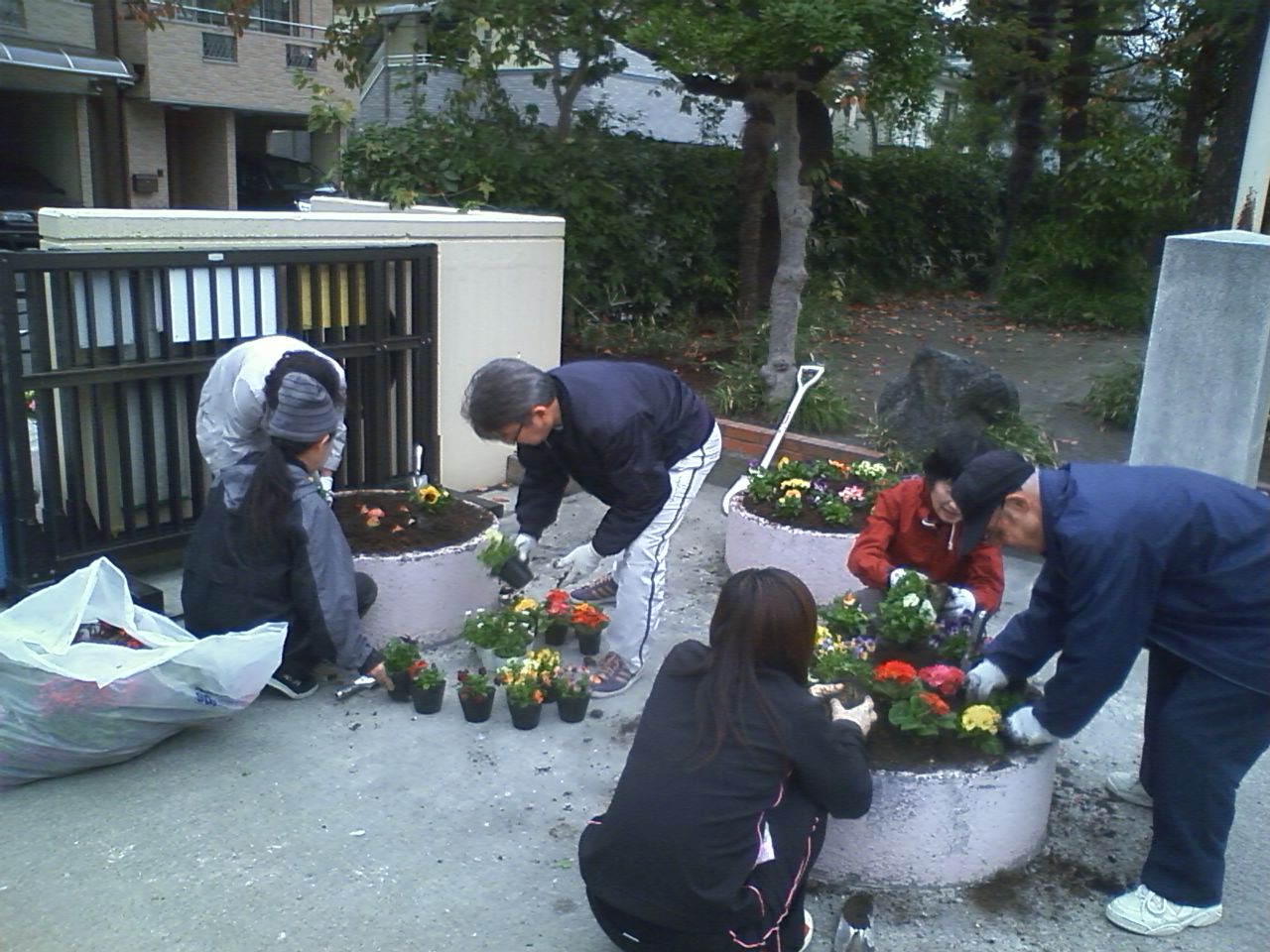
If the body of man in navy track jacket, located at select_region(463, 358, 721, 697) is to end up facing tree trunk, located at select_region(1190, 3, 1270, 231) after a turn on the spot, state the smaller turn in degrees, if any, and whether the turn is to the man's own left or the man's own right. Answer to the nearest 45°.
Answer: approximately 180°

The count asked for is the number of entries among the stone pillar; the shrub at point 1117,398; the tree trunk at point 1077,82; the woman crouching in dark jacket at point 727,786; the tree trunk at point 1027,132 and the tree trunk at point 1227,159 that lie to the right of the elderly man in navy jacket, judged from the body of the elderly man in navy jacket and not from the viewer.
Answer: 5

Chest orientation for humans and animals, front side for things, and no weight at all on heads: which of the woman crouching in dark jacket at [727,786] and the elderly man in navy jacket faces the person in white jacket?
the elderly man in navy jacket

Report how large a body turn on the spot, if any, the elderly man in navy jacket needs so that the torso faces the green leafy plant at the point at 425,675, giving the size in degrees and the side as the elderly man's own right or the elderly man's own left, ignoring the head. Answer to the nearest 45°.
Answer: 0° — they already face it

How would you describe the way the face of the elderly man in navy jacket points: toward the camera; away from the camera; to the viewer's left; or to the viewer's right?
to the viewer's left

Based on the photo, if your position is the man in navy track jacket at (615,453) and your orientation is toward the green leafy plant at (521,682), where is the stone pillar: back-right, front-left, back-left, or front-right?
back-left

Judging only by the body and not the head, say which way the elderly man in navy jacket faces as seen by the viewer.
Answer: to the viewer's left

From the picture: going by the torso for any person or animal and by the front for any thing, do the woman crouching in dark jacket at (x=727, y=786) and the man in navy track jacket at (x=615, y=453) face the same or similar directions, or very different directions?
very different directions

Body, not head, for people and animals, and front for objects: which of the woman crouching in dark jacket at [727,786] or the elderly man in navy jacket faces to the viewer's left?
the elderly man in navy jacket

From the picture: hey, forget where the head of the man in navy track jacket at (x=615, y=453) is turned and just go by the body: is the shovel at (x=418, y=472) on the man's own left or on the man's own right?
on the man's own right

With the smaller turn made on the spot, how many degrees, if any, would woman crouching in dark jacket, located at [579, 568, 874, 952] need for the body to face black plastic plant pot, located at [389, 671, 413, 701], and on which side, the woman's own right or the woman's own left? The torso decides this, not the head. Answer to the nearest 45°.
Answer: approximately 90° to the woman's own left

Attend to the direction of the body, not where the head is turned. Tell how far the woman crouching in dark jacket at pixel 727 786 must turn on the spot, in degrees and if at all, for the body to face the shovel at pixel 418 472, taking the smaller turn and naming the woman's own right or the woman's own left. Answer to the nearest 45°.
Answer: approximately 90° to the woman's own left

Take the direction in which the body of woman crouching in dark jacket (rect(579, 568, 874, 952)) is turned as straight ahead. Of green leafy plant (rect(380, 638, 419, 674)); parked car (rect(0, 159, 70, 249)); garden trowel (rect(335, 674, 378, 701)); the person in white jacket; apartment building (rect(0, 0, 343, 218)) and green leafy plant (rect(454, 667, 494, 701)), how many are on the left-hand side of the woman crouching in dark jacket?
6

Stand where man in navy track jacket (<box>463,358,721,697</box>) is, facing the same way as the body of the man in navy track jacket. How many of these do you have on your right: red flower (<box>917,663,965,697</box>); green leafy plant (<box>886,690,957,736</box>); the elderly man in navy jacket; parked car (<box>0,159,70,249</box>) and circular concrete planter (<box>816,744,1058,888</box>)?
1

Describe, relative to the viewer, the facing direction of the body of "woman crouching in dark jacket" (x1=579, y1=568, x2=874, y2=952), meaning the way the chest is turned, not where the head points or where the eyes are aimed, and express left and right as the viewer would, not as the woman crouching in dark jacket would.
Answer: facing away from the viewer and to the right of the viewer

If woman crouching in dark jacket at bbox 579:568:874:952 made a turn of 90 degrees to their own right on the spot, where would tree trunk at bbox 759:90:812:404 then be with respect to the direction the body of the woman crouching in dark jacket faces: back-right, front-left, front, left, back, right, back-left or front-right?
back-left

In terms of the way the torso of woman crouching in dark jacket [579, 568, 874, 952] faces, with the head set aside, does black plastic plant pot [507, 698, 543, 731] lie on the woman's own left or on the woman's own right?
on the woman's own left

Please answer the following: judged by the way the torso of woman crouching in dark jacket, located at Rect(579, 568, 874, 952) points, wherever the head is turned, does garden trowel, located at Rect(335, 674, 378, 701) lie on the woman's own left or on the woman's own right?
on the woman's own left

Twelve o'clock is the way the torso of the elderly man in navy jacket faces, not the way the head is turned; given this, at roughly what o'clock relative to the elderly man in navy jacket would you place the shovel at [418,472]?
The shovel is roughly at 1 o'clock from the elderly man in navy jacket.
